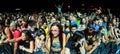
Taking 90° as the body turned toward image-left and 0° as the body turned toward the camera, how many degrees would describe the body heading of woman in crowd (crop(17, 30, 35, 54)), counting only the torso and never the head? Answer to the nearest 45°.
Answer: approximately 45°

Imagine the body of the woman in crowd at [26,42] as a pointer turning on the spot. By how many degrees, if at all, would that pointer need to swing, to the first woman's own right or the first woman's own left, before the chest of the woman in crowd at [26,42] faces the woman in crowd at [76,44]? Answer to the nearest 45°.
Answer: approximately 135° to the first woman's own left

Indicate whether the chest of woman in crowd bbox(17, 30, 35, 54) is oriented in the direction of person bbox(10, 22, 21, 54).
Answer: no

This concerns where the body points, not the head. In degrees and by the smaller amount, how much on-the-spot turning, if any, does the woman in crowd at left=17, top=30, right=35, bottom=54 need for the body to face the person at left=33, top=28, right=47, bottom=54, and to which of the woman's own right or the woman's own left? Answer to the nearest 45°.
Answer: approximately 135° to the woman's own left

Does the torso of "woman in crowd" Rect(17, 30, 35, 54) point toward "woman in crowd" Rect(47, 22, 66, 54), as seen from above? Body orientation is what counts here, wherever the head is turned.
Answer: no

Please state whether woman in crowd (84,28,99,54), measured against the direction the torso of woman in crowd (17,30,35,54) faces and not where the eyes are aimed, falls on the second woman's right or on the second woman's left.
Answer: on the second woman's left
